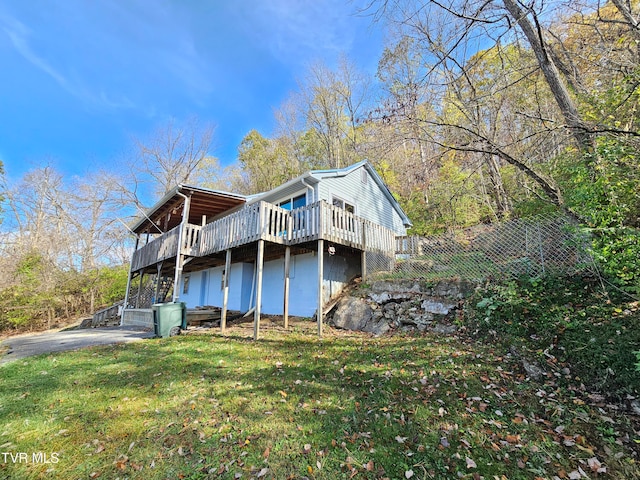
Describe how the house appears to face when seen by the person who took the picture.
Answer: facing the viewer and to the left of the viewer

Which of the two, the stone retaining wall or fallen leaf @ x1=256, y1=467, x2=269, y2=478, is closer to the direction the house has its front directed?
the fallen leaf

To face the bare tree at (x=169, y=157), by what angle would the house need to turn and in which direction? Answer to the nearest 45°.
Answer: approximately 90° to its right

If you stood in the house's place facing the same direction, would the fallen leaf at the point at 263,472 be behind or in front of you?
in front

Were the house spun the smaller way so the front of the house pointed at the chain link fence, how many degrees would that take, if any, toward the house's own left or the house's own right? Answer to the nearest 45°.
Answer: approximately 90° to the house's own left

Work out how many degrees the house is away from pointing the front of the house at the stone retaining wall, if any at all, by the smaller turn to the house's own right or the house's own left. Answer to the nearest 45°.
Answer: approximately 90° to the house's own left
